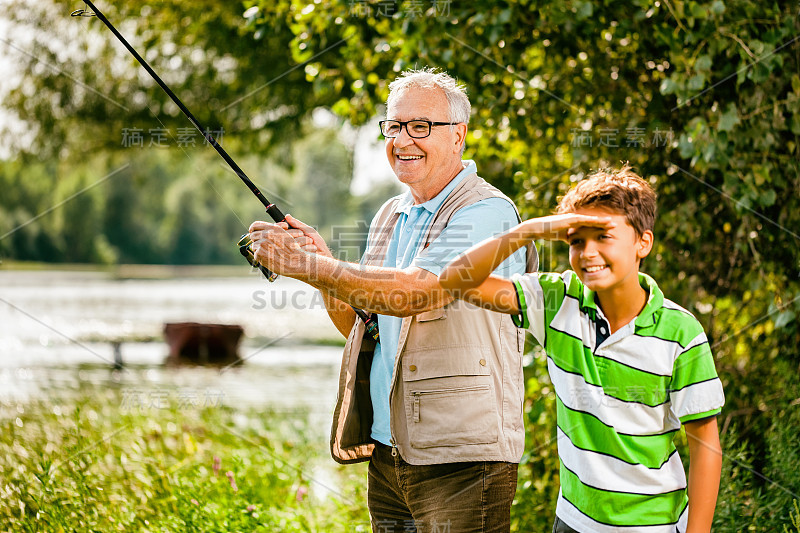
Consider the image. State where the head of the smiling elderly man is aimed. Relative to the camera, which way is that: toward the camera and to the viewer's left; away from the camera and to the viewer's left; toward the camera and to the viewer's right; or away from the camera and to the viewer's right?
toward the camera and to the viewer's left

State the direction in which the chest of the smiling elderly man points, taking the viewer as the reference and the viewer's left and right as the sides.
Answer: facing the viewer and to the left of the viewer

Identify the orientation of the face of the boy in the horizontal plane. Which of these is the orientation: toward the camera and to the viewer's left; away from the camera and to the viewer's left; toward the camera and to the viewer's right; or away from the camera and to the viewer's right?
toward the camera and to the viewer's left

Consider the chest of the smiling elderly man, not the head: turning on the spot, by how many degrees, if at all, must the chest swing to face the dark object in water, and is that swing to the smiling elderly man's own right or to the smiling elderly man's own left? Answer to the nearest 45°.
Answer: approximately 135° to the smiling elderly man's own right

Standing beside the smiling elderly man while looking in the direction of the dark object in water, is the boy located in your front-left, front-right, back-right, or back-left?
back-right

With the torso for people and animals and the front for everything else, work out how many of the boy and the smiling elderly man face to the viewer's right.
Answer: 0

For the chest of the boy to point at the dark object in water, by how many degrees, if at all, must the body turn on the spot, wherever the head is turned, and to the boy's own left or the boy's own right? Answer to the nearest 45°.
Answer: approximately 90° to the boy's own right

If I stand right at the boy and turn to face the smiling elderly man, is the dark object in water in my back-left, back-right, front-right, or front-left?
front-right
